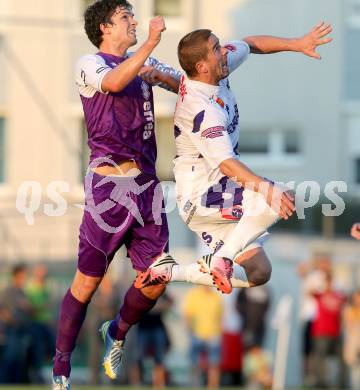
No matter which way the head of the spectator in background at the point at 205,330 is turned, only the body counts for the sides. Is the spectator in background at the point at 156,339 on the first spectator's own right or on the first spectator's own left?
on the first spectator's own right

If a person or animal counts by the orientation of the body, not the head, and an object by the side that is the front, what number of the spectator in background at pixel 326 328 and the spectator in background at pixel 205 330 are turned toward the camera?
2

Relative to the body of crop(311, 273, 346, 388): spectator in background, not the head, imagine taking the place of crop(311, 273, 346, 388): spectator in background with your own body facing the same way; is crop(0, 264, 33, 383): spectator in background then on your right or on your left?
on your right

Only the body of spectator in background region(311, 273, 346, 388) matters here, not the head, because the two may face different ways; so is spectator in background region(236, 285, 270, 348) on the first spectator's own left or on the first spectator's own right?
on the first spectator's own right

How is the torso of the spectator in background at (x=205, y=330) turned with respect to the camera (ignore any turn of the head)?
toward the camera

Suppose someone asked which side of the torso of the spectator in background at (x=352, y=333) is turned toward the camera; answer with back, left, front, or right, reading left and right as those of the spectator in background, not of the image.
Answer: front

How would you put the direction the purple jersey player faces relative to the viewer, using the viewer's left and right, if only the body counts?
facing the viewer and to the right of the viewer

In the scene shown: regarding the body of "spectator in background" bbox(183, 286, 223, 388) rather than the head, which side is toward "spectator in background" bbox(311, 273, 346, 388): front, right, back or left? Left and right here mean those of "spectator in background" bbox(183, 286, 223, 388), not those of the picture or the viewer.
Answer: left

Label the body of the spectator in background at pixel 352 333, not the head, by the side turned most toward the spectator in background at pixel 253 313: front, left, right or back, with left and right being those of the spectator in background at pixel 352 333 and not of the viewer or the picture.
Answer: right

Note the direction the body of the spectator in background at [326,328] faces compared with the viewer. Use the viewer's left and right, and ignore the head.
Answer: facing the viewer

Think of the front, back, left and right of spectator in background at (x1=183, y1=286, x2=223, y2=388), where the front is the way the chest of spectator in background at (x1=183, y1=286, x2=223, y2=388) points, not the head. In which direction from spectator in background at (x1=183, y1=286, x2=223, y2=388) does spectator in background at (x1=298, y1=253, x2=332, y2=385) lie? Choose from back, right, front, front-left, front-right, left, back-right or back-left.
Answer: left
